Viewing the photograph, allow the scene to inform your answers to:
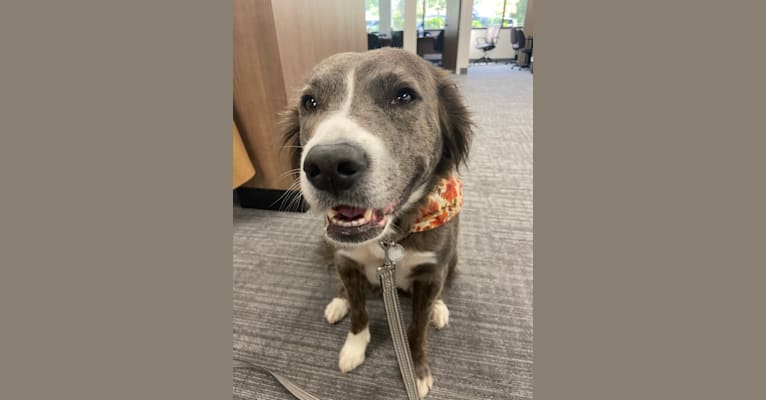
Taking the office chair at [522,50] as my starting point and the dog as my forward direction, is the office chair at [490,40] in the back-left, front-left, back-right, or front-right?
back-right

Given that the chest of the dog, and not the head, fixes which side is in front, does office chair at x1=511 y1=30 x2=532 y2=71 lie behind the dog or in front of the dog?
behind

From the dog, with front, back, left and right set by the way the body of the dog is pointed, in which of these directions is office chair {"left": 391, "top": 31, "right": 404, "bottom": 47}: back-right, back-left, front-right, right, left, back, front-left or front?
back

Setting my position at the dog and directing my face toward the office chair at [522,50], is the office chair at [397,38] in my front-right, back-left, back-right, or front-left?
front-left

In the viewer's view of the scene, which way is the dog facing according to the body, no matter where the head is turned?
toward the camera

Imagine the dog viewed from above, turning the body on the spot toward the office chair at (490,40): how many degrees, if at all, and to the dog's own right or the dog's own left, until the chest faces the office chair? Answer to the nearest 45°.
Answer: approximately 180°
